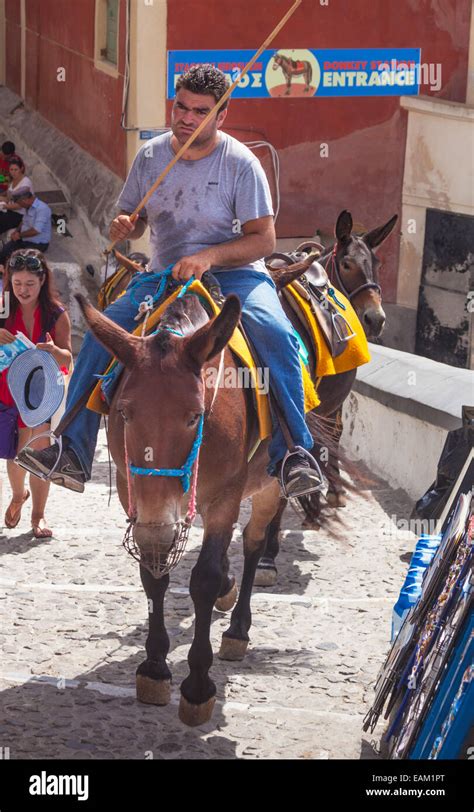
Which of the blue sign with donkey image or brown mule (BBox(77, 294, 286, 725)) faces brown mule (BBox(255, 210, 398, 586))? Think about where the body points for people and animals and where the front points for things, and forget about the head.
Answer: the blue sign with donkey image

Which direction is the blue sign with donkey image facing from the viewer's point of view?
toward the camera

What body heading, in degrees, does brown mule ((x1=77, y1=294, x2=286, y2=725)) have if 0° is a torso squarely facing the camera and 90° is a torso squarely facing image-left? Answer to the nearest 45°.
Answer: approximately 0°

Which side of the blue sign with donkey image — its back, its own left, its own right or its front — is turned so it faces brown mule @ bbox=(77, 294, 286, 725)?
front

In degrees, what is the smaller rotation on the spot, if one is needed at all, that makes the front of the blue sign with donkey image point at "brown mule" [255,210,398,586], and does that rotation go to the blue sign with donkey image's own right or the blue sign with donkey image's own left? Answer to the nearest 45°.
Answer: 0° — it already faces it

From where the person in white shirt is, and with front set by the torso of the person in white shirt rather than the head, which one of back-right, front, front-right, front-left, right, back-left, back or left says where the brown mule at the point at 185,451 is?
front-left

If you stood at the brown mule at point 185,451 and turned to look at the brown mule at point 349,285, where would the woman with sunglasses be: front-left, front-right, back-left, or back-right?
front-left

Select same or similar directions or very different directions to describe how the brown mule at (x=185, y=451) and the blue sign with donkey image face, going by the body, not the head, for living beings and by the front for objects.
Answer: same or similar directions

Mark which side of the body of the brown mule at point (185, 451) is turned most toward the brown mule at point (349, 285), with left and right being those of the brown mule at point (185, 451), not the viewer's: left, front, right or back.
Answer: back

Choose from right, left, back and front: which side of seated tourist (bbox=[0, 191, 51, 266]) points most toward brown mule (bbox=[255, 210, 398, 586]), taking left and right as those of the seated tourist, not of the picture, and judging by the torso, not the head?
left
